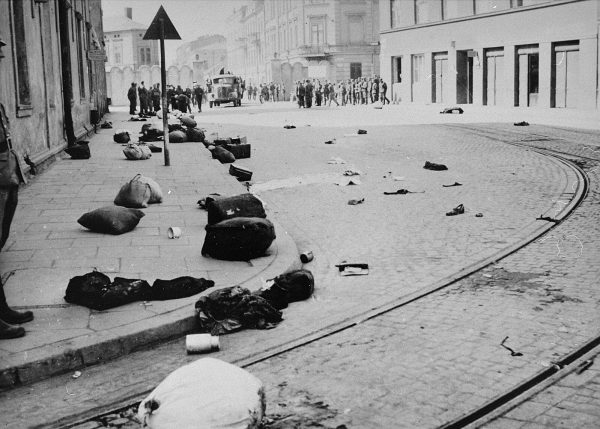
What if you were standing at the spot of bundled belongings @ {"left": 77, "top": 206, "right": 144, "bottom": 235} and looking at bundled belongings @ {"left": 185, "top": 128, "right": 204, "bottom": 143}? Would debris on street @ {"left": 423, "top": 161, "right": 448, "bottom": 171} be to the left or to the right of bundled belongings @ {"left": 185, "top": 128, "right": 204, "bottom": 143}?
right

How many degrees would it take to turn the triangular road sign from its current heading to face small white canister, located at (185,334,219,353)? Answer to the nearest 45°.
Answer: approximately 180°

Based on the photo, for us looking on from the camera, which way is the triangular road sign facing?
facing away from the viewer

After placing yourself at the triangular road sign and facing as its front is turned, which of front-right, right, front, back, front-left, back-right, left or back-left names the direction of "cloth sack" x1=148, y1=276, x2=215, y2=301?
back
